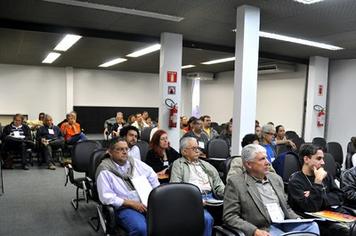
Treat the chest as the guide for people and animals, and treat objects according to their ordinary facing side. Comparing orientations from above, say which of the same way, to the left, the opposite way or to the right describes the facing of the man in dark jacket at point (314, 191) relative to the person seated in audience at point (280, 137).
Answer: the same way

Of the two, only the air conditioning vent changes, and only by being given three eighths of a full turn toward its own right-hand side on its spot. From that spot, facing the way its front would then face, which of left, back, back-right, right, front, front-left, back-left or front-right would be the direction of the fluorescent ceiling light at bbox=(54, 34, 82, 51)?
left

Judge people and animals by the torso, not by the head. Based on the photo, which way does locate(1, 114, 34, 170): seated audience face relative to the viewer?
toward the camera

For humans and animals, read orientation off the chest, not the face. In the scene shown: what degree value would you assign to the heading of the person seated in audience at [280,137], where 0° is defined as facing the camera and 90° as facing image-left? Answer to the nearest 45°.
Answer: approximately 315°

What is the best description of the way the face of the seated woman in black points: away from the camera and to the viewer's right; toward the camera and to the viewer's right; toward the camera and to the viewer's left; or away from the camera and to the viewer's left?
toward the camera and to the viewer's right

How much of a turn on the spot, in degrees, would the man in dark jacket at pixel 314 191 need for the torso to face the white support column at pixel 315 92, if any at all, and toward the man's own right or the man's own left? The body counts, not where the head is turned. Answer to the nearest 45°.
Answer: approximately 135° to the man's own left

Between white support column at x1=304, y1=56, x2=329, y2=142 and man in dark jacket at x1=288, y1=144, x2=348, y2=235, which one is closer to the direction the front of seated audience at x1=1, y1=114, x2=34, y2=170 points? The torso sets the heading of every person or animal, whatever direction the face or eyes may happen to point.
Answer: the man in dark jacket

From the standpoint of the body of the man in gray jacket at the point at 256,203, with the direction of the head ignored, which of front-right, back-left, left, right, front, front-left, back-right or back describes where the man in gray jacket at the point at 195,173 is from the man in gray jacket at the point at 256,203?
back

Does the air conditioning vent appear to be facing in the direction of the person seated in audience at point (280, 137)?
yes

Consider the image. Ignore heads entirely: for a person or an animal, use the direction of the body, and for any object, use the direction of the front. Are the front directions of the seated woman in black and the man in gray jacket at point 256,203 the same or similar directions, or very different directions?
same or similar directions

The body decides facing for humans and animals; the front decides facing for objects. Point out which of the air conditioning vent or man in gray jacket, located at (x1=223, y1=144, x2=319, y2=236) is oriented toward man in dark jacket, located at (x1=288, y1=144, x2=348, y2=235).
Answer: the air conditioning vent

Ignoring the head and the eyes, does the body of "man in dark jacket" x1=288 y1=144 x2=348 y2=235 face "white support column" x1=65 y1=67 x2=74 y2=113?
no

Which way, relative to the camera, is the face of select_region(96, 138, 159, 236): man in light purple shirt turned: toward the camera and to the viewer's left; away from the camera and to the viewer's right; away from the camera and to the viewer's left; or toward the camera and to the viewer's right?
toward the camera and to the viewer's right

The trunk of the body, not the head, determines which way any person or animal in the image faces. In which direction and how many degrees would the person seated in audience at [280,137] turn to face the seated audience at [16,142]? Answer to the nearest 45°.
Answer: approximately 135° to their right

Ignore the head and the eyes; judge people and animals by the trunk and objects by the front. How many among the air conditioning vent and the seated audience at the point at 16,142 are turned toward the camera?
2

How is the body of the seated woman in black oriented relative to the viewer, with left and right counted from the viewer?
facing the viewer and to the right of the viewer

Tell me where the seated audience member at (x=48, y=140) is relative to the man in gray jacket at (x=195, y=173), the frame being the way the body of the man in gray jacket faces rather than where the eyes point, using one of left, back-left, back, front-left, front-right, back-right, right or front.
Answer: back

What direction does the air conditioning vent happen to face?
toward the camera

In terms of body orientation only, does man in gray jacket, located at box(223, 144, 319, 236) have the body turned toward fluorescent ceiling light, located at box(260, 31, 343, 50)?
no
